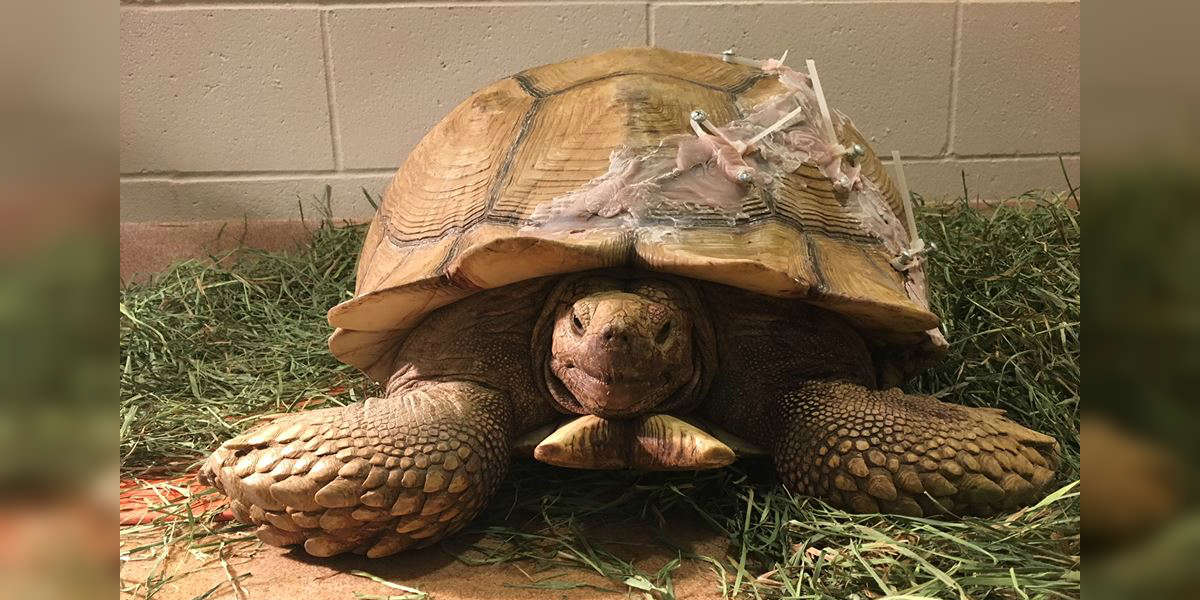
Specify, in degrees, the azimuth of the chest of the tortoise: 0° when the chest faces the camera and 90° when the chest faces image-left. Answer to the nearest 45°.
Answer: approximately 0°
